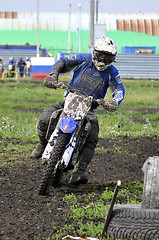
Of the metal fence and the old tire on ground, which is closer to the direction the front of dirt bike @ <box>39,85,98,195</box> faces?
the old tire on ground

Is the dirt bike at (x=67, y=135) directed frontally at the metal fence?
no

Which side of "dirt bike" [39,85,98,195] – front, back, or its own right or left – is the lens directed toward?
front

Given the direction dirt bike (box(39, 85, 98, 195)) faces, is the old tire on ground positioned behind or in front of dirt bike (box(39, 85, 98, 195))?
in front

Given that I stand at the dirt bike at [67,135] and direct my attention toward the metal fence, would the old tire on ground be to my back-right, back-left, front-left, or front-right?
back-right
